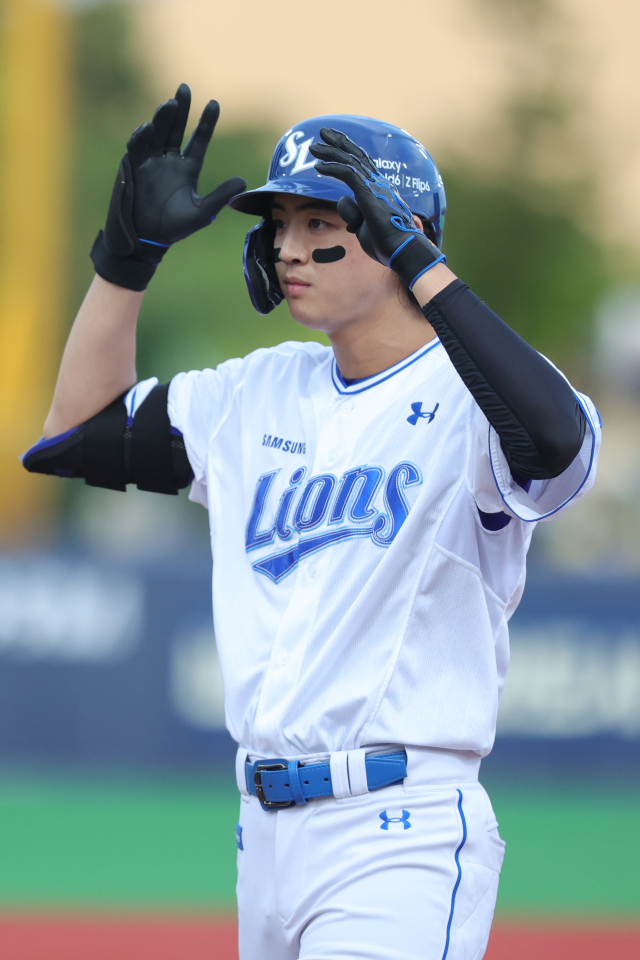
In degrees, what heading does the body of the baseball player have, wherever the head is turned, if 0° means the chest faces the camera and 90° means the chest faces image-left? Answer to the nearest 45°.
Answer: approximately 45°
